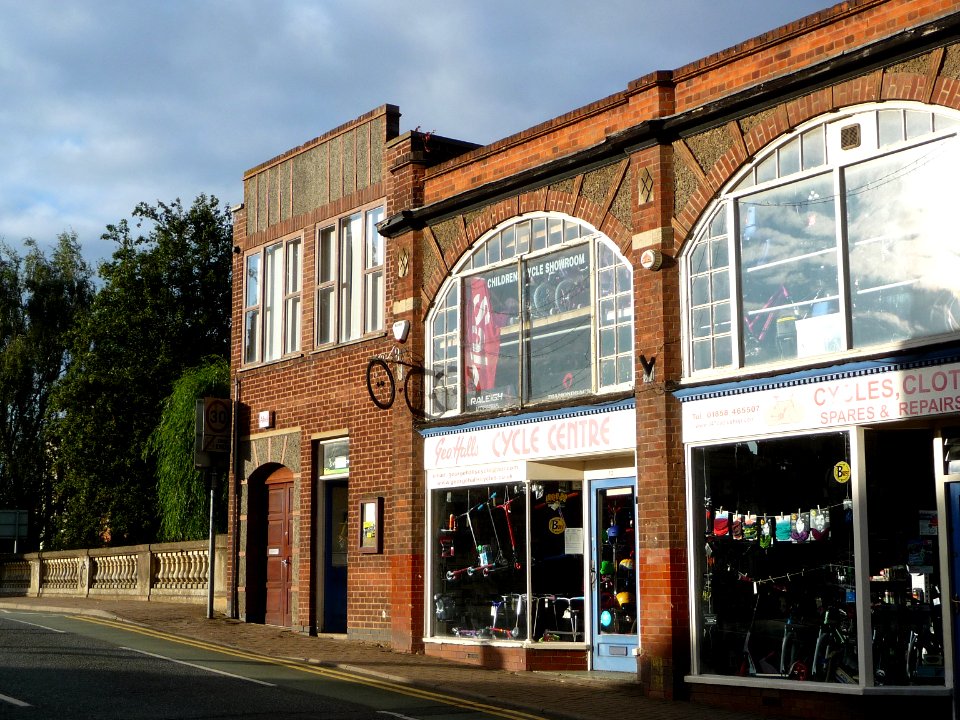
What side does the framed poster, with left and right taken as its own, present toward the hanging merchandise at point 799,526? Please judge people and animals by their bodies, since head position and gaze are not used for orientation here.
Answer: left

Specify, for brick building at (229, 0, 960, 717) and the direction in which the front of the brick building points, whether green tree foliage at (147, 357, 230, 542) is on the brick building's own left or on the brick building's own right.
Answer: on the brick building's own right

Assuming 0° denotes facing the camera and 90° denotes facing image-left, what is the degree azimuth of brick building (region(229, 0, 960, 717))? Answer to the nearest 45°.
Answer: approximately 45°

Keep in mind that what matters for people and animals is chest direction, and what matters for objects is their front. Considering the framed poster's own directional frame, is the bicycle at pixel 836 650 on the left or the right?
on its left

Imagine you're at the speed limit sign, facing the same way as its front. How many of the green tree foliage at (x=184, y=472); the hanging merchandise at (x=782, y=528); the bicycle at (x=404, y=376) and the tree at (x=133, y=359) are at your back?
2

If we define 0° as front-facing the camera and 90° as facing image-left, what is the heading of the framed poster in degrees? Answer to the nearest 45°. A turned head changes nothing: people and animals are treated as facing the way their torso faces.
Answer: approximately 45°
